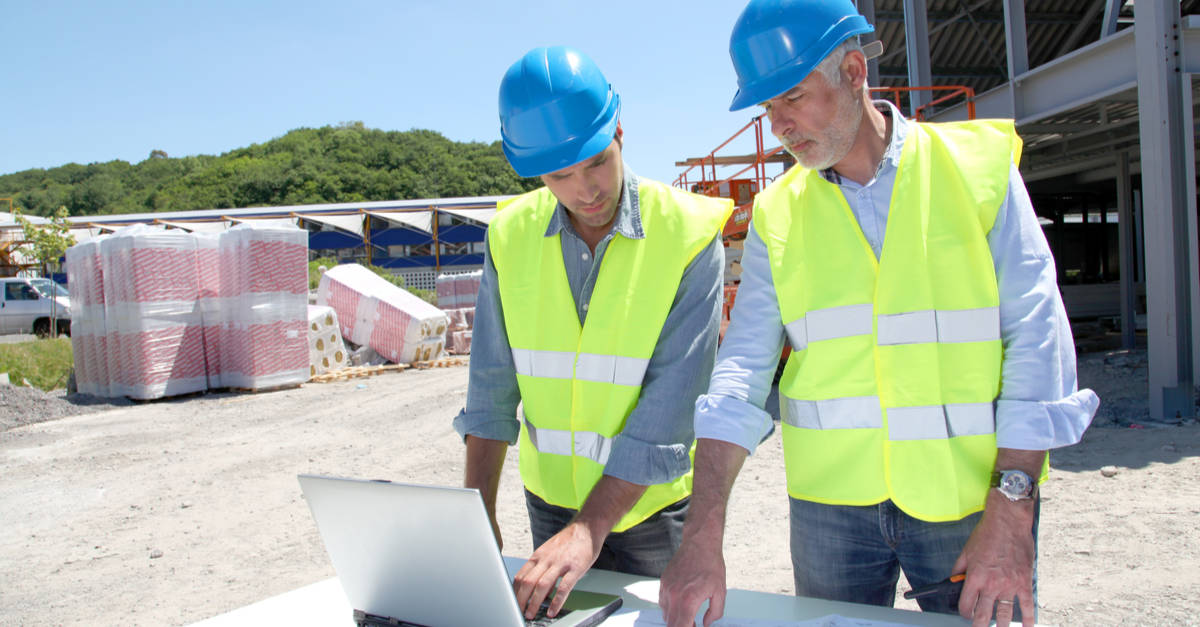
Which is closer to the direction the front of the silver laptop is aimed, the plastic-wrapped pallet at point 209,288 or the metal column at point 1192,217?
the metal column

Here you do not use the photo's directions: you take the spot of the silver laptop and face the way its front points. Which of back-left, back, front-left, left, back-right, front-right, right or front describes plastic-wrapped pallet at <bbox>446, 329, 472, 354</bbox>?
front-left

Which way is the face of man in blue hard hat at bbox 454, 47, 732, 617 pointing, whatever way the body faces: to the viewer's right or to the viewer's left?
to the viewer's left

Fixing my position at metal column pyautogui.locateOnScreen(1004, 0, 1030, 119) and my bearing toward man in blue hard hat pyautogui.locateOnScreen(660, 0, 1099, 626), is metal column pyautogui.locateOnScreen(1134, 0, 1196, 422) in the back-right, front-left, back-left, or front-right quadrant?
front-left

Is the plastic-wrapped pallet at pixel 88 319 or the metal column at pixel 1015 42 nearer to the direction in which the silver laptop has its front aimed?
the metal column

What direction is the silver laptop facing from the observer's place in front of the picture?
facing away from the viewer and to the right of the viewer

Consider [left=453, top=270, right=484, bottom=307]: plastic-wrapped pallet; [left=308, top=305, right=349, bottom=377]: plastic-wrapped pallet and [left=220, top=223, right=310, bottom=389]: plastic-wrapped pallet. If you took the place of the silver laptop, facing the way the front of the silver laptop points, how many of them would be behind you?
0

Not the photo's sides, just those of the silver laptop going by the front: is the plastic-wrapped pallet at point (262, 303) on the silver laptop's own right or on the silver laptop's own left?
on the silver laptop's own left

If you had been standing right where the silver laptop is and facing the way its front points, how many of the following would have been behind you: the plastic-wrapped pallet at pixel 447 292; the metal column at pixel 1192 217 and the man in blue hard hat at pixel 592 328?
0

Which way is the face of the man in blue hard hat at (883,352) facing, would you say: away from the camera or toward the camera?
toward the camera

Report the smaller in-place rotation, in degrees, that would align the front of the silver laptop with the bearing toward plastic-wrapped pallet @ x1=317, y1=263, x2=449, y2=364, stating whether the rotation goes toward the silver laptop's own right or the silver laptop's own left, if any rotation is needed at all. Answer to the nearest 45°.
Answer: approximately 45° to the silver laptop's own left

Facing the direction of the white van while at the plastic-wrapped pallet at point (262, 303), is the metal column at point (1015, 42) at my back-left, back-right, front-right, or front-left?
back-right

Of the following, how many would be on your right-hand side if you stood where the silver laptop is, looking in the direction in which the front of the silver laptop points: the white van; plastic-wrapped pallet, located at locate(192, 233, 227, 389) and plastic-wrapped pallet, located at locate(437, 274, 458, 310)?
0

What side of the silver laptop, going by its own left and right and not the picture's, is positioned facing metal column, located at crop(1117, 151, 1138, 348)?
front

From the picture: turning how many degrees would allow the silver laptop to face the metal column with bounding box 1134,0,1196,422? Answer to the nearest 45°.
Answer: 0° — it already faces it
